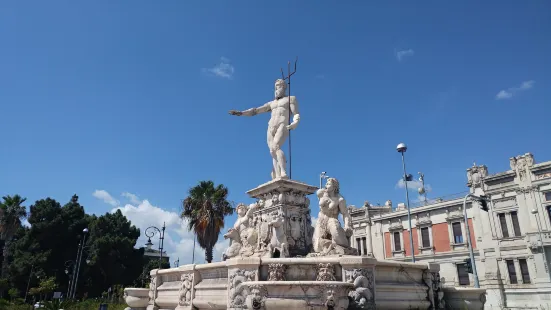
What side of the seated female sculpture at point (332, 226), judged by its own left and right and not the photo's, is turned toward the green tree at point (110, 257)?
right

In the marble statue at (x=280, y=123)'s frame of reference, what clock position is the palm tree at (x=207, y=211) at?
The palm tree is roughly at 4 o'clock from the marble statue.

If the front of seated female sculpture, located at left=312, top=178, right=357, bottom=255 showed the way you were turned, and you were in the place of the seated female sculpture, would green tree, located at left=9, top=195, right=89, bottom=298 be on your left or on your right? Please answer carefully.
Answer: on your right

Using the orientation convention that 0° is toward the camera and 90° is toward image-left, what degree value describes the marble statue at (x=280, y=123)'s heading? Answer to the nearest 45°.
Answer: approximately 45°

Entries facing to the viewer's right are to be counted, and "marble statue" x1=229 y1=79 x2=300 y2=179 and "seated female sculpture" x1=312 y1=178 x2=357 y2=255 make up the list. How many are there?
0

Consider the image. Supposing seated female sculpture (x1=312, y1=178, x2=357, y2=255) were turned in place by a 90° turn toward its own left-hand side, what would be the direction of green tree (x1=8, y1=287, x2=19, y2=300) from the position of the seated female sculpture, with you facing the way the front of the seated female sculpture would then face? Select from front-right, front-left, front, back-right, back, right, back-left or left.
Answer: back

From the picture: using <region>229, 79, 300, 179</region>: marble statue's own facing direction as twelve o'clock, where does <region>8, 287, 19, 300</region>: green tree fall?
The green tree is roughly at 3 o'clock from the marble statue.

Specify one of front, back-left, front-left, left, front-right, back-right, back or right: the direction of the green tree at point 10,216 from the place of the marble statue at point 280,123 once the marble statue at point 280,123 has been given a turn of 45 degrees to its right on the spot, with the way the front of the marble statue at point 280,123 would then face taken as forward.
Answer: front-right

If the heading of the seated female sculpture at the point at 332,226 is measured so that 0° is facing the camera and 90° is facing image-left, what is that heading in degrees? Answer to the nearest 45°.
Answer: approximately 45°
